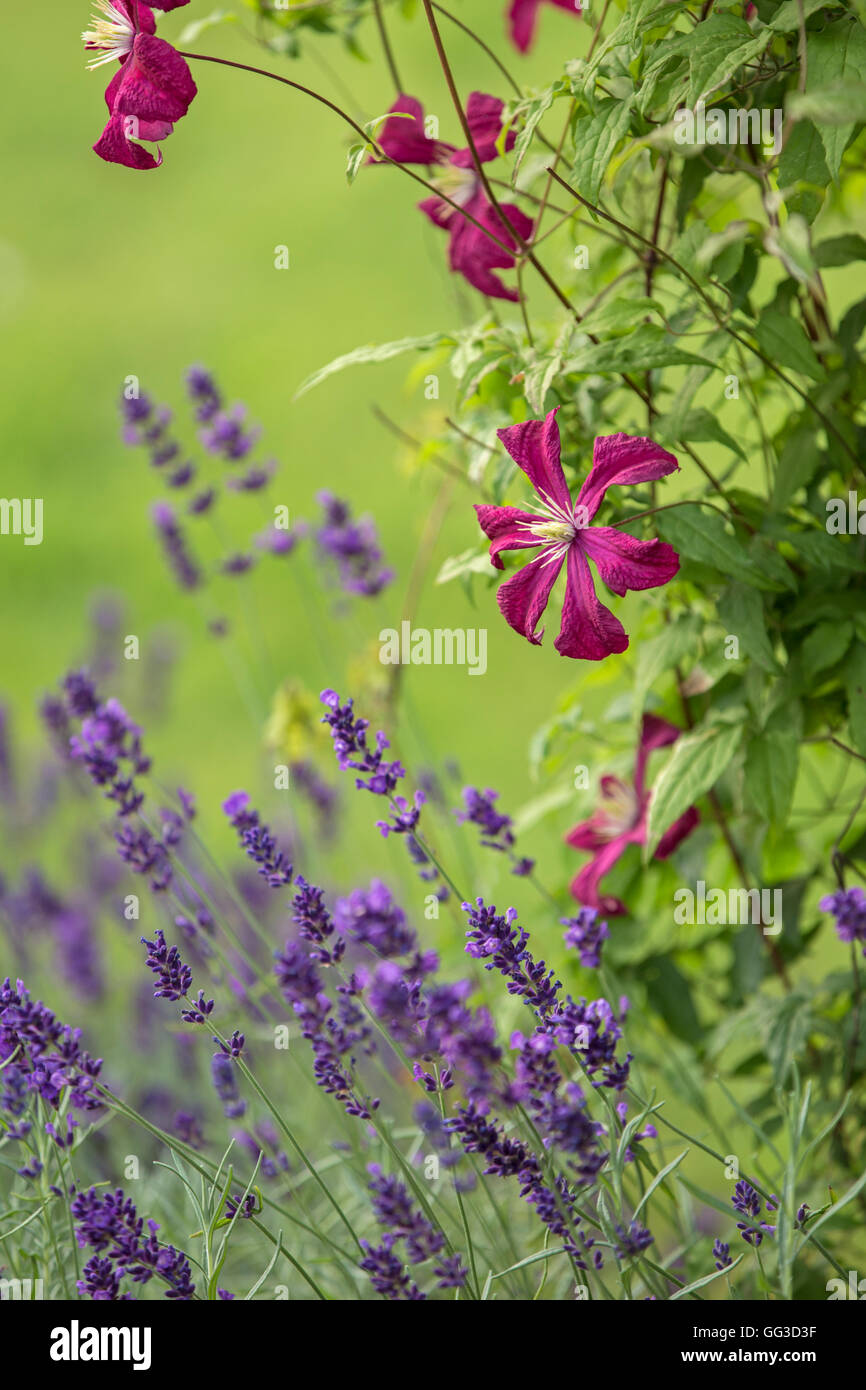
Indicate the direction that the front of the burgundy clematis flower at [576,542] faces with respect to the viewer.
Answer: facing the viewer and to the left of the viewer
